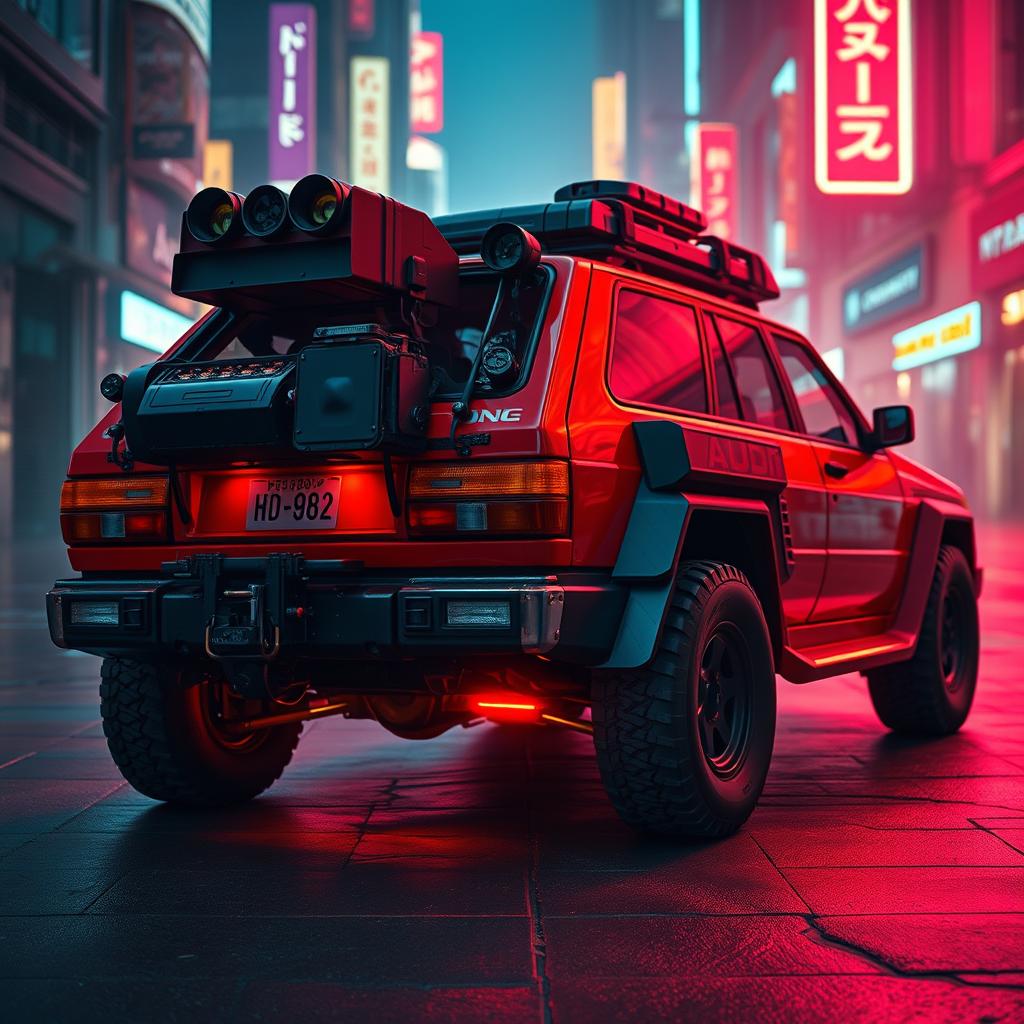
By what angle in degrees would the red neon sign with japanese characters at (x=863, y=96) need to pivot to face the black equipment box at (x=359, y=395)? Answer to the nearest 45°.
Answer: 0° — it already faces it

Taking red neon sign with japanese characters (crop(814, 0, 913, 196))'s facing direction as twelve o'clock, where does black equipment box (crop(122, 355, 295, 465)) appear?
The black equipment box is roughly at 12 o'clock from the red neon sign with japanese characters.

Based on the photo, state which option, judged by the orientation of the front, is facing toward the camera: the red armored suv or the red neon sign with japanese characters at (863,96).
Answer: the red neon sign with japanese characters

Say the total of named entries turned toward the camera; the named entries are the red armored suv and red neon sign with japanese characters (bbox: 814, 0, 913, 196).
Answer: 1

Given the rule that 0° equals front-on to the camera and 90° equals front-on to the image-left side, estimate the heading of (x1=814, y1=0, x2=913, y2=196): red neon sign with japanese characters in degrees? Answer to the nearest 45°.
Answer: approximately 0°

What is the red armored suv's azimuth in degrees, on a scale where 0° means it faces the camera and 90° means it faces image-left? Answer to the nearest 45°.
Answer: approximately 225°

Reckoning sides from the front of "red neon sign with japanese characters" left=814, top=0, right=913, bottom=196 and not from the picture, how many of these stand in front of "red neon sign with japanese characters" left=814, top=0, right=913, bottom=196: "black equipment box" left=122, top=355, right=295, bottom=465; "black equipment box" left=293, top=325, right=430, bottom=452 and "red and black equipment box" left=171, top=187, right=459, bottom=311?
3

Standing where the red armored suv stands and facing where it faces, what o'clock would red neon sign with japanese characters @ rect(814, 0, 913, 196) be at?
The red neon sign with japanese characters is roughly at 11 o'clock from the red armored suv.

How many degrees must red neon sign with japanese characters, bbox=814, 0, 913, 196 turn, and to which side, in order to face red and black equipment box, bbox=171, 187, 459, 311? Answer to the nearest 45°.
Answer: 0° — it already faces it

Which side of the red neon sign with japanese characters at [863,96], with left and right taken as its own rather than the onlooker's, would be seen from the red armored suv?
front
